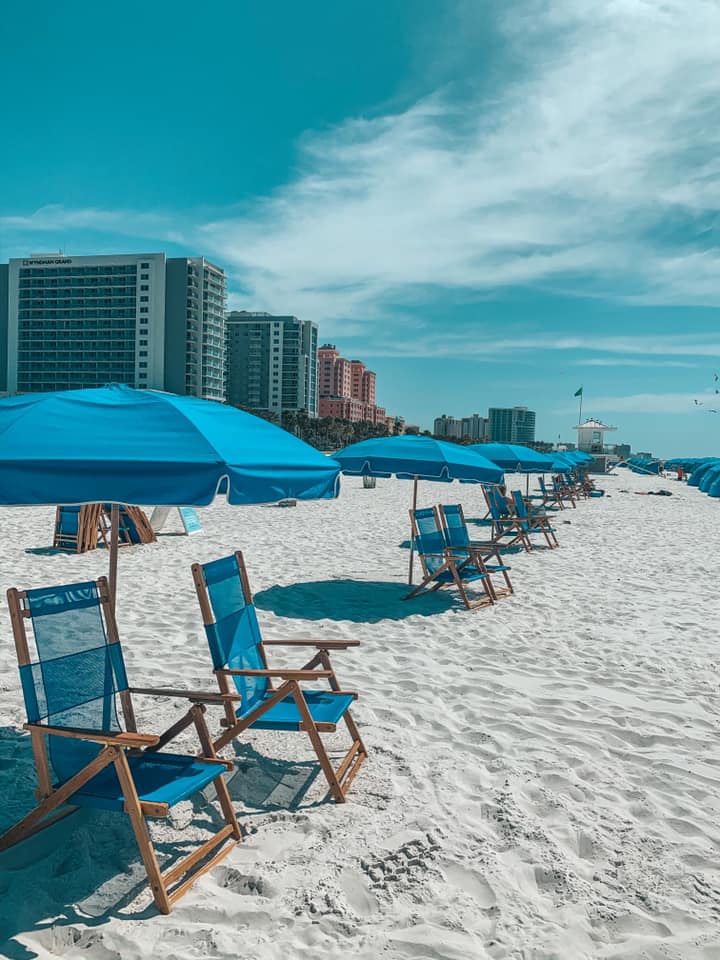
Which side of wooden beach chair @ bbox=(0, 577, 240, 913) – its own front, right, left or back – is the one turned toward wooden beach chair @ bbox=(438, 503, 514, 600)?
left

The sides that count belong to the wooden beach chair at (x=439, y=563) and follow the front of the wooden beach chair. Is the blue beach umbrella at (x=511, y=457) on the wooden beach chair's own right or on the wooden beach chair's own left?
on the wooden beach chair's own left

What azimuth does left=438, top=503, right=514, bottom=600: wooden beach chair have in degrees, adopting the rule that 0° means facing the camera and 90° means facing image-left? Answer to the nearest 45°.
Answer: approximately 315°

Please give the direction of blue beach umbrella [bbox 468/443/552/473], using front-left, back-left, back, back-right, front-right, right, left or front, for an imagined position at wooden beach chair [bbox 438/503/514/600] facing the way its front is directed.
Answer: back-left

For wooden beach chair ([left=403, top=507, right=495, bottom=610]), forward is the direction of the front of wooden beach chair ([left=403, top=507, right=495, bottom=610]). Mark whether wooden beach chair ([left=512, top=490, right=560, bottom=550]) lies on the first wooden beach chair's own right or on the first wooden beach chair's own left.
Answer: on the first wooden beach chair's own left
